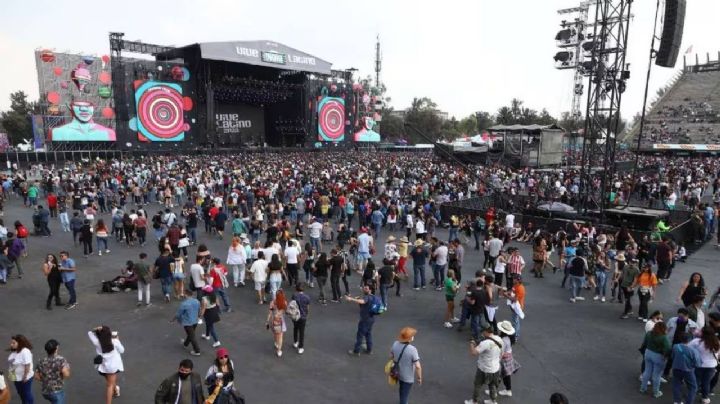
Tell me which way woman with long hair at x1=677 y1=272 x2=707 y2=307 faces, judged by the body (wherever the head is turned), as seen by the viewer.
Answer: toward the camera

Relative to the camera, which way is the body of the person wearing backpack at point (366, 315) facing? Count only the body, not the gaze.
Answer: to the viewer's left

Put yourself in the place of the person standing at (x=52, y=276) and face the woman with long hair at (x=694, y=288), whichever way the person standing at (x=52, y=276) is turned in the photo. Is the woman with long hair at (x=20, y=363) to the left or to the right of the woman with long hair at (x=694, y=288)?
right

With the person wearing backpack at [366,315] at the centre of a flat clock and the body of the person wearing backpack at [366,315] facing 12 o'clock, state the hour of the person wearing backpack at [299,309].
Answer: the person wearing backpack at [299,309] is roughly at 12 o'clock from the person wearing backpack at [366,315].

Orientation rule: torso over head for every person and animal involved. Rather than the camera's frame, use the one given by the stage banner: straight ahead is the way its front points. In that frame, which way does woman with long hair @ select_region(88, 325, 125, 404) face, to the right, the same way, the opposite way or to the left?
the opposite way

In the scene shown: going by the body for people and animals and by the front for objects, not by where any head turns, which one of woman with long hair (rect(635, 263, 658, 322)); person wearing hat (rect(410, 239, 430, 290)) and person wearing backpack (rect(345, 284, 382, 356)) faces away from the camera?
the person wearing hat

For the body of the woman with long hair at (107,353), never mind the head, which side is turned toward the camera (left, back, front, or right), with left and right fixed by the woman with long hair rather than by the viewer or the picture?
back
